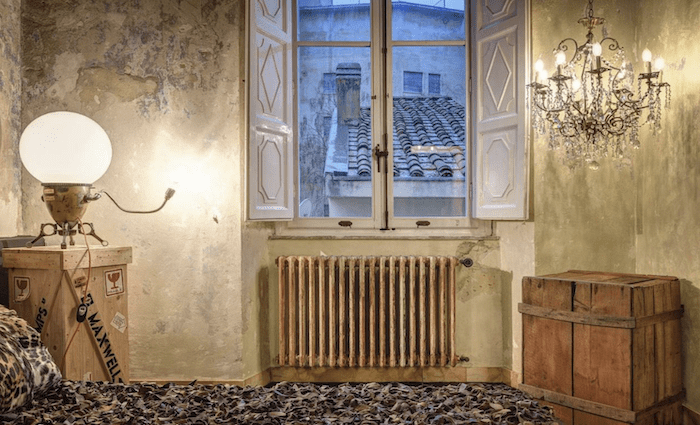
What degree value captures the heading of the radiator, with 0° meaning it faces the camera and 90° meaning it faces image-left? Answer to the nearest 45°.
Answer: approximately 0°

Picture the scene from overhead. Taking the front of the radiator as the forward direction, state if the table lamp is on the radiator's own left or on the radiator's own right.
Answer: on the radiator's own right

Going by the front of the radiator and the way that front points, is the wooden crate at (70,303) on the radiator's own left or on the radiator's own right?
on the radiator's own right

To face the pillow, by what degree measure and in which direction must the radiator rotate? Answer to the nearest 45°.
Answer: approximately 45° to its right

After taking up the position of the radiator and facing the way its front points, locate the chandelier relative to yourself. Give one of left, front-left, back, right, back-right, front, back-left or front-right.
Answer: front-left

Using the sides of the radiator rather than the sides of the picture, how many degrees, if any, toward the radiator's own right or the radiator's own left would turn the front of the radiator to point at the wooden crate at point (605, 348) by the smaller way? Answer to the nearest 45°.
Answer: approximately 45° to the radiator's own left
